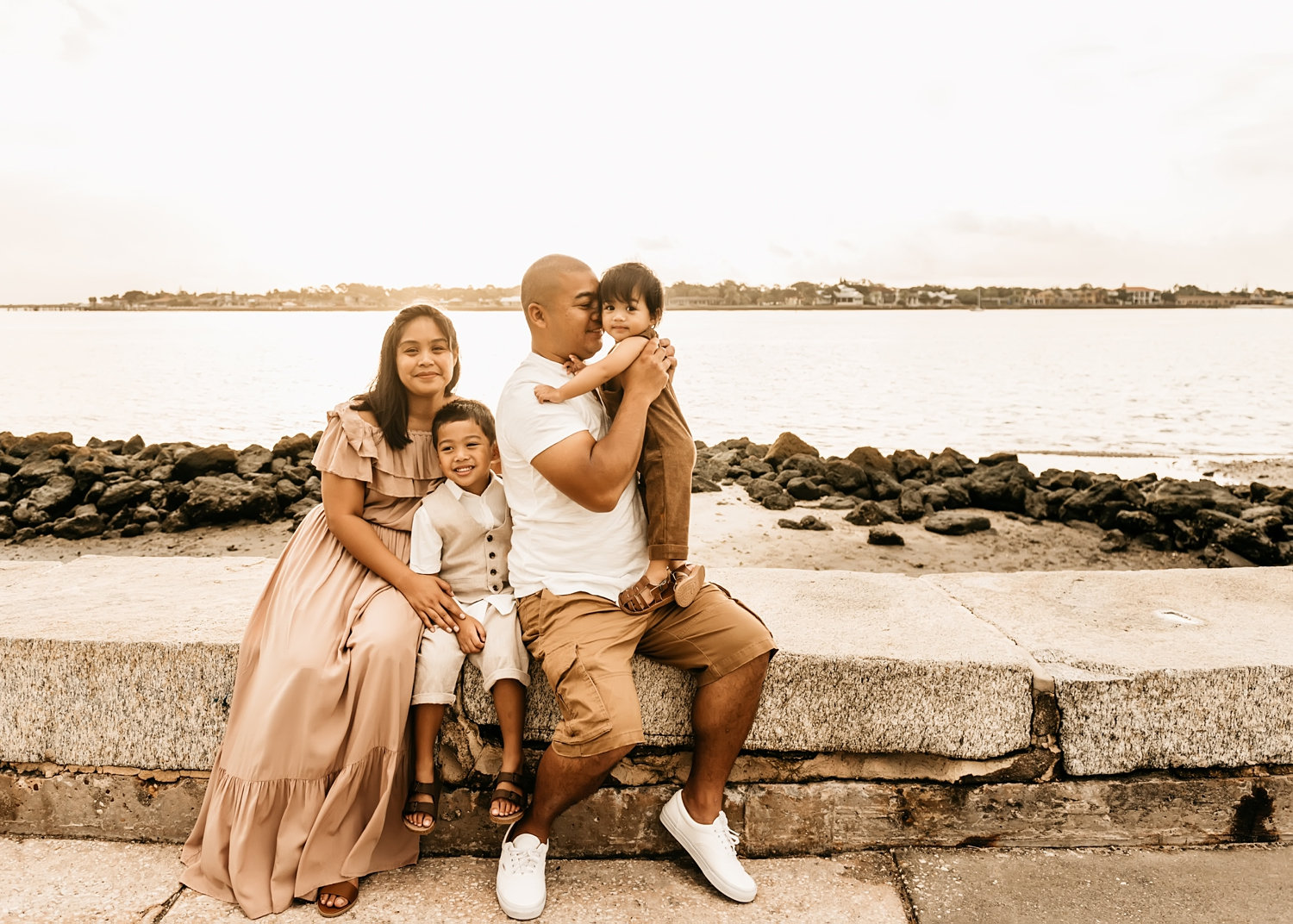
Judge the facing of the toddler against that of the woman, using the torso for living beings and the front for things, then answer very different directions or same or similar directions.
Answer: very different directions

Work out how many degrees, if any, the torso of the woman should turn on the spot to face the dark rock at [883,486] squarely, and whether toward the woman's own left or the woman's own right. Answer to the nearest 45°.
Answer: approximately 90° to the woman's own left

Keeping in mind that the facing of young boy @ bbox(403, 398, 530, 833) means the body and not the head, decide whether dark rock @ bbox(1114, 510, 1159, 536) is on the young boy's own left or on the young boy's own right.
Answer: on the young boy's own left

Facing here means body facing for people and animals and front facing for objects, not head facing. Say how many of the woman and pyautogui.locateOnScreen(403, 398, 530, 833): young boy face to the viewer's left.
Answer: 0

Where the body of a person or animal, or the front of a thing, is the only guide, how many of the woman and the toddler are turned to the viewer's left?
1

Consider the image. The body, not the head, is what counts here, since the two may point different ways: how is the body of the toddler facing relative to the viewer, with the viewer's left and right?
facing to the left of the viewer

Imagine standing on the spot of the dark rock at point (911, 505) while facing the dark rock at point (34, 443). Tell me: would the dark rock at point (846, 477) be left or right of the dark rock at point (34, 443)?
right

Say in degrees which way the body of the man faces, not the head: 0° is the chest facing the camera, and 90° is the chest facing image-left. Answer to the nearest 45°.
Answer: approximately 315°

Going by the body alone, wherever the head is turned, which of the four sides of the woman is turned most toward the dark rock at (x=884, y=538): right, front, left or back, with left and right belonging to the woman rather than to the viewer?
left
